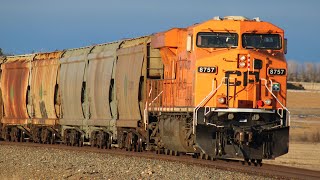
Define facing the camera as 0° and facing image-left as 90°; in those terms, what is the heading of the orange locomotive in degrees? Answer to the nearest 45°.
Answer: approximately 0°
